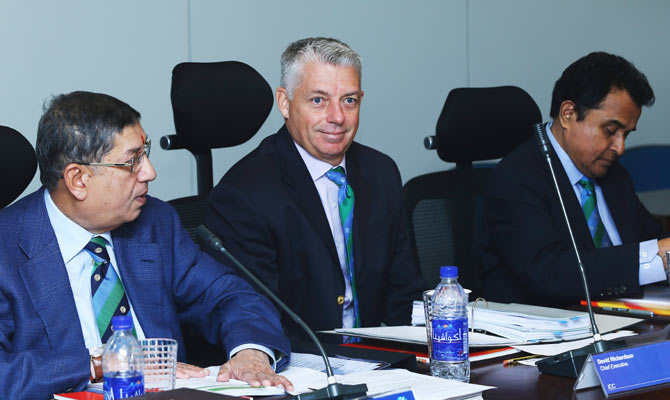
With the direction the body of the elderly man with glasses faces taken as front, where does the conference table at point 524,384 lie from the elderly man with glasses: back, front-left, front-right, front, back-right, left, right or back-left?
front

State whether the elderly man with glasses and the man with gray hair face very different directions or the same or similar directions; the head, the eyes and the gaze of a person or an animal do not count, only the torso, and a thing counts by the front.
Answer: same or similar directions

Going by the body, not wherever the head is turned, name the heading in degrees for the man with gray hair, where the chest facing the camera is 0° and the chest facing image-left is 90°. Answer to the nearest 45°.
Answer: approximately 315°

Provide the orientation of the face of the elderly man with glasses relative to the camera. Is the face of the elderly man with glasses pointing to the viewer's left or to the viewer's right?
to the viewer's right

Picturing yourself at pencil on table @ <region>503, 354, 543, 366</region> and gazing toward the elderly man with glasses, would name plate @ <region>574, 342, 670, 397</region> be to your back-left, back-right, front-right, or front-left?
back-left

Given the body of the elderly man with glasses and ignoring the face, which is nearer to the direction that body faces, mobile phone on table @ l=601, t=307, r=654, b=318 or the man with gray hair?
the mobile phone on table

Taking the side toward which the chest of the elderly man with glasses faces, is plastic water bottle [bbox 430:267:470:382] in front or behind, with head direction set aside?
in front

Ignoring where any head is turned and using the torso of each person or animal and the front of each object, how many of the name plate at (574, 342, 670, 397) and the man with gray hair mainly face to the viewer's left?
0

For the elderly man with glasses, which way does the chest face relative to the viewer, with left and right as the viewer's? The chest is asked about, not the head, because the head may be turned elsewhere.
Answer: facing the viewer and to the right of the viewer

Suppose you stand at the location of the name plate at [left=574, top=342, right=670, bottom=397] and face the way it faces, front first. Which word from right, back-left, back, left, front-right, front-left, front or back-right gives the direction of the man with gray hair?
back

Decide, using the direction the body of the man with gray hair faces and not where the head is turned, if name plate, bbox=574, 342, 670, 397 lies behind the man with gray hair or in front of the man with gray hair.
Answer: in front

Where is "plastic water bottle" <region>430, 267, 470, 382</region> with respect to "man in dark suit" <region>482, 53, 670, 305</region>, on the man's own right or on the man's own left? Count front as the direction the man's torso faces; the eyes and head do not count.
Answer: on the man's own right

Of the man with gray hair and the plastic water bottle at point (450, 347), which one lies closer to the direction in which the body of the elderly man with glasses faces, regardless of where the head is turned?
the plastic water bottle

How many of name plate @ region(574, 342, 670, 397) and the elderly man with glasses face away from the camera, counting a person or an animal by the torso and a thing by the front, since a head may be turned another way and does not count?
0

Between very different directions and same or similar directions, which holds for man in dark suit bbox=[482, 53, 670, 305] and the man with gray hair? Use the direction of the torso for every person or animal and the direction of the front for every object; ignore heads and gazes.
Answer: same or similar directions

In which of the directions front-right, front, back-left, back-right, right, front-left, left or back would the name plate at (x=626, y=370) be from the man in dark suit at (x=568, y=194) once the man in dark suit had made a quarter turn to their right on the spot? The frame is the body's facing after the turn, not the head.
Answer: front-left

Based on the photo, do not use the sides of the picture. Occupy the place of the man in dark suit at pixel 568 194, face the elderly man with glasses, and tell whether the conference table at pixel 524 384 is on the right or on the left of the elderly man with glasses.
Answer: left

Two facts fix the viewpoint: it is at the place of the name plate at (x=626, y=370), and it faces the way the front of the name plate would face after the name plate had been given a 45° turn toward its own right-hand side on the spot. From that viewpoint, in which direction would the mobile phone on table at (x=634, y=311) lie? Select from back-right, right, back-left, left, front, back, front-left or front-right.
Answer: back

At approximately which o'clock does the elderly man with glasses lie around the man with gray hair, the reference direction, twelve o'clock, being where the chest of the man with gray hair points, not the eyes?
The elderly man with glasses is roughly at 3 o'clock from the man with gray hair.
